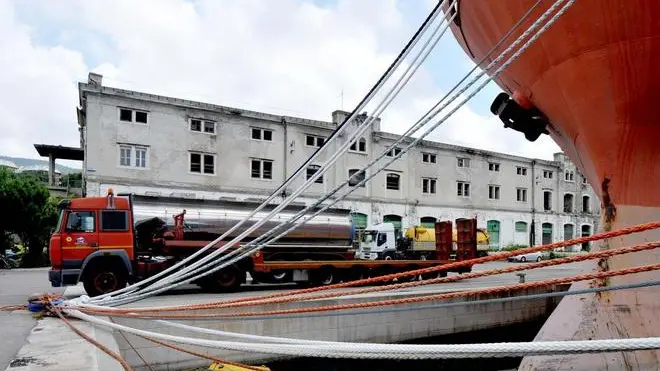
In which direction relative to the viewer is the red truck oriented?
to the viewer's left

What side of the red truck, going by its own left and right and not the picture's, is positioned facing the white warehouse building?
right

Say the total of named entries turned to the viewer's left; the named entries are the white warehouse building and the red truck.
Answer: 1

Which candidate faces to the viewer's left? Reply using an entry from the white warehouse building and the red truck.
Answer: the red truck

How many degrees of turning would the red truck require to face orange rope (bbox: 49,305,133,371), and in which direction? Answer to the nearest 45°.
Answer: approximately 90° to its left

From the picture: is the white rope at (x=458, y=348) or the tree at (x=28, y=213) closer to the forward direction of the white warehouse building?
the white rope

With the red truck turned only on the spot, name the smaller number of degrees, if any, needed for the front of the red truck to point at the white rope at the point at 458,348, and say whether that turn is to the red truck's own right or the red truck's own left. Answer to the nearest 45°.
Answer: approximately 90° to the red truck's own left

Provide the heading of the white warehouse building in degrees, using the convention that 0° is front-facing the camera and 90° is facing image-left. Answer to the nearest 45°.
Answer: approximately 315°
